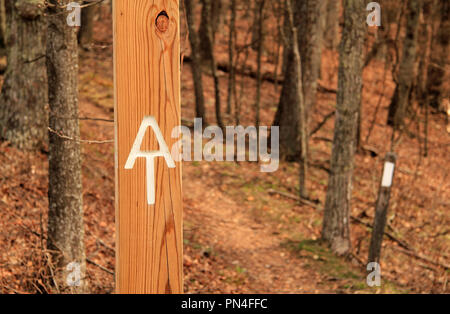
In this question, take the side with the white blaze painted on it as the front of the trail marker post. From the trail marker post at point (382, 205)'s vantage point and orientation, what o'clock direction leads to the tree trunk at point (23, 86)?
The tree trunk is roughly at 3 o'clock from the trail marker post.

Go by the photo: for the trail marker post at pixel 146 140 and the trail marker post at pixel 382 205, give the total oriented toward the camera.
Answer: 2

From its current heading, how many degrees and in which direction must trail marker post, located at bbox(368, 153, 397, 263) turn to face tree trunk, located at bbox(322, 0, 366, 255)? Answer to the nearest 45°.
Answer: approximately 135° to its right

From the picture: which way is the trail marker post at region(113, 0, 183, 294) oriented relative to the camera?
toward the camera

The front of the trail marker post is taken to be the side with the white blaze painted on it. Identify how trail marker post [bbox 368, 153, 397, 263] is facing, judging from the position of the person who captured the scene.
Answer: facing the viewer

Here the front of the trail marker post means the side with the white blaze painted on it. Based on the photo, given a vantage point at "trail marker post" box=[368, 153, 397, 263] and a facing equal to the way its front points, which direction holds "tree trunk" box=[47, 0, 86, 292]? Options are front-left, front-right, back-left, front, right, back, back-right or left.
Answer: front-right

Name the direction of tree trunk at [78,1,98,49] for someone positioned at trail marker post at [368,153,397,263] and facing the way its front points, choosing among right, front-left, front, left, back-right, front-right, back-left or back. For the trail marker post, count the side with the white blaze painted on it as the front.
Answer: back-right

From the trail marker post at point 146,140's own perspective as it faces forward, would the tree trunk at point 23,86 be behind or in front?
behind

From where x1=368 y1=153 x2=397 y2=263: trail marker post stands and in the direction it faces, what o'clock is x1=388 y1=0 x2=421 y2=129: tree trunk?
The tree trunk is roughly at 6 o'clock from the trail marker post.

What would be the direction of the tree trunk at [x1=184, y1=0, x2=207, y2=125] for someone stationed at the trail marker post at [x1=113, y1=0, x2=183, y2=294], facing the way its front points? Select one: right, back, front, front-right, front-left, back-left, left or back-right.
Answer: back
